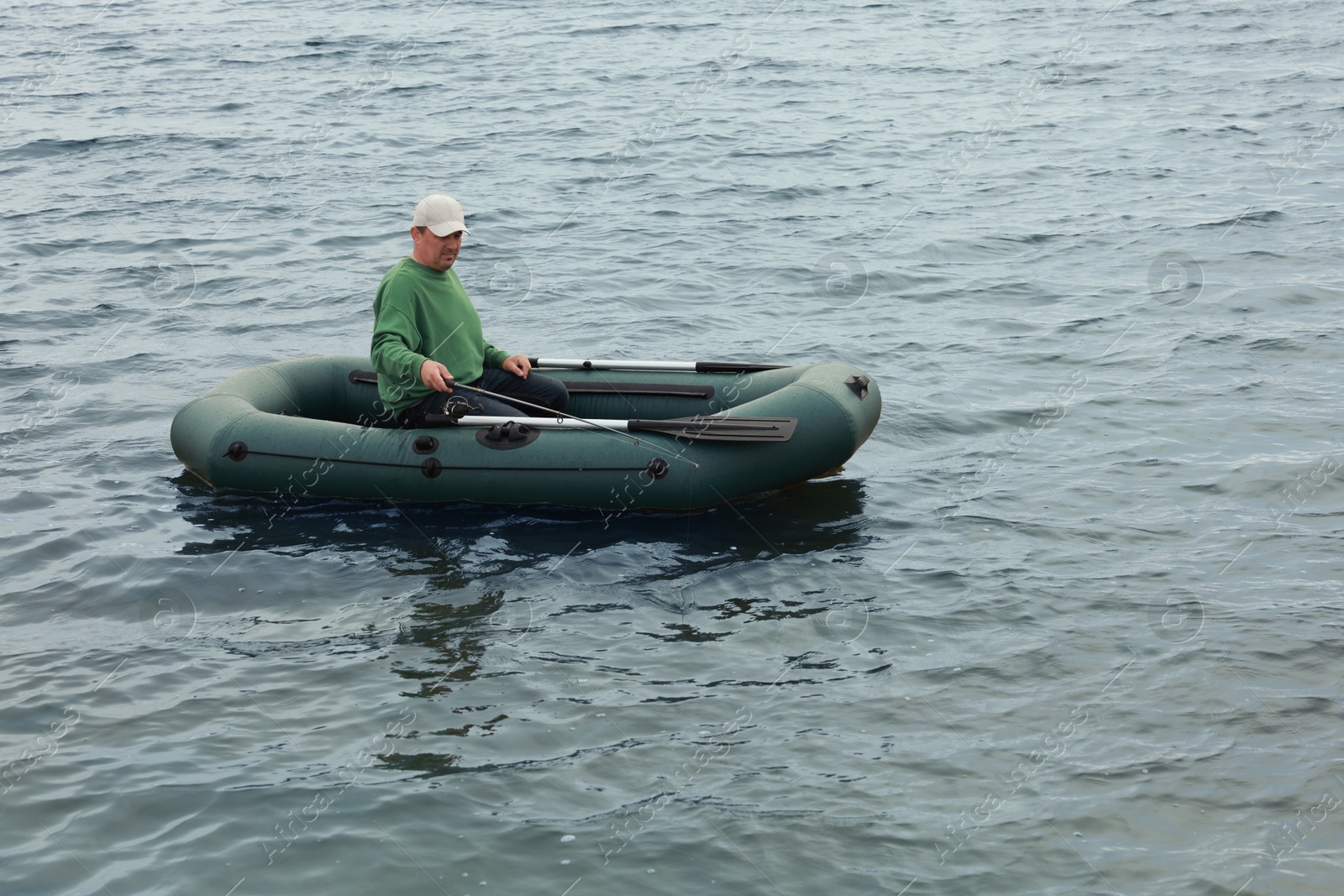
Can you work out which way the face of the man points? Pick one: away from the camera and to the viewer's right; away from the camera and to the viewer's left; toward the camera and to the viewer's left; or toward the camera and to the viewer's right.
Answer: toward the camera and to the viewer's right

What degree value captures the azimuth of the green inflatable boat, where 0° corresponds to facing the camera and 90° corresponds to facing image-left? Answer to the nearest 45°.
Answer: approximately 270°
